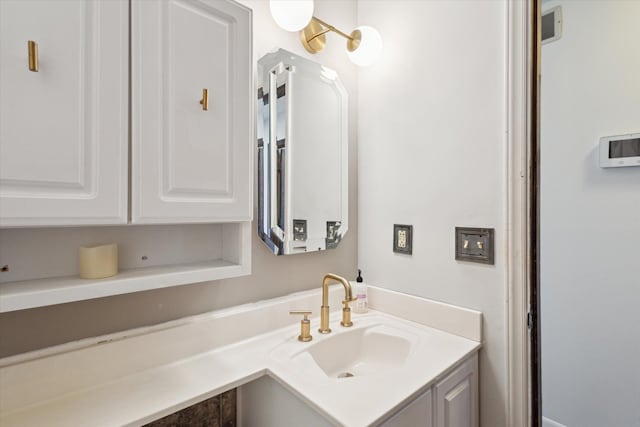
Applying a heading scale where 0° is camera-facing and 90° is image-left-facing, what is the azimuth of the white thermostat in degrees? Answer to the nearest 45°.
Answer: approximately 45°

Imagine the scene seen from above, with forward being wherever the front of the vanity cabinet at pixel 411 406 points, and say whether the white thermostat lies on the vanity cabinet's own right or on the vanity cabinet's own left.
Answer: on the vanity cabinet's own left

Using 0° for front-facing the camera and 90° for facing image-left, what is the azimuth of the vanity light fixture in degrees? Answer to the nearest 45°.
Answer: approximately 315°

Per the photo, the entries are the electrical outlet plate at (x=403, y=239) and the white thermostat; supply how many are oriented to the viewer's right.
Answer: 0

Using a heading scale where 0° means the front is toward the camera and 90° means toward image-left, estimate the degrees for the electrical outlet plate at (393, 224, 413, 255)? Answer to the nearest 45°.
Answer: approximately 45°

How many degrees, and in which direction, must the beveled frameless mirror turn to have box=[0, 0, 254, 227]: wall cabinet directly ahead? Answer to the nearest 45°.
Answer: approximately 90° to its right

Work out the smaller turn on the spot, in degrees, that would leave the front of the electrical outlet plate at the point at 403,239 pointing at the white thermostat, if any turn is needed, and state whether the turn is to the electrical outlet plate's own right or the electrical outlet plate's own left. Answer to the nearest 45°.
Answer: approximately 135° to the electrical outlet plate's own left

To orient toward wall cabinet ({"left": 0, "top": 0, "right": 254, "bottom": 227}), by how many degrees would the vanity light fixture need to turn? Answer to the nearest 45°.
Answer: approximately 90° to its right

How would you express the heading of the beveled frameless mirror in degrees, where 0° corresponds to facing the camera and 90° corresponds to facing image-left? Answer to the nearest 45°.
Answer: approximately 315°
